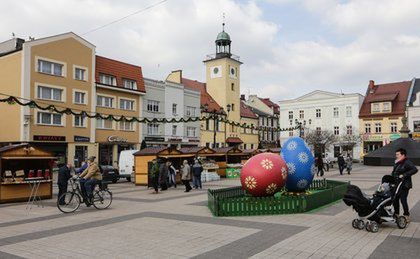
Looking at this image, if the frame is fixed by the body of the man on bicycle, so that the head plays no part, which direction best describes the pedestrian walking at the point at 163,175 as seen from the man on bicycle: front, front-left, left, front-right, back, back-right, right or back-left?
back-right

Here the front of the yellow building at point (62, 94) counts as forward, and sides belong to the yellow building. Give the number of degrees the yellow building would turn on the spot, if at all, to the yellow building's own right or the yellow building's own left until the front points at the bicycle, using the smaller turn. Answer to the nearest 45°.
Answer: approximately 45° to the yellow building's own right

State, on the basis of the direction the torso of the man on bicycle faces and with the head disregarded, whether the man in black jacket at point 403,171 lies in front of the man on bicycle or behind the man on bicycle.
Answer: behind

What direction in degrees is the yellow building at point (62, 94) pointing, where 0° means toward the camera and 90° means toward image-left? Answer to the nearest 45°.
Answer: approximately 315°

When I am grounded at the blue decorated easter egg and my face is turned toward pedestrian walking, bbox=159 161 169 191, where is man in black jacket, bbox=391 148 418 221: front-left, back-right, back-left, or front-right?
back-left

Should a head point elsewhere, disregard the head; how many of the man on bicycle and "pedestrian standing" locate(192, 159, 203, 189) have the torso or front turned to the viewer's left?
1

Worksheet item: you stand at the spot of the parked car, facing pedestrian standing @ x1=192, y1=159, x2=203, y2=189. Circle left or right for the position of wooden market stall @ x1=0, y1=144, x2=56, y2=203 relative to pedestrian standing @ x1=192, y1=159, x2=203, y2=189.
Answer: right

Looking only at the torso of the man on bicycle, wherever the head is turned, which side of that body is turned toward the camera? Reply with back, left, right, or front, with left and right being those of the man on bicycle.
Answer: left
